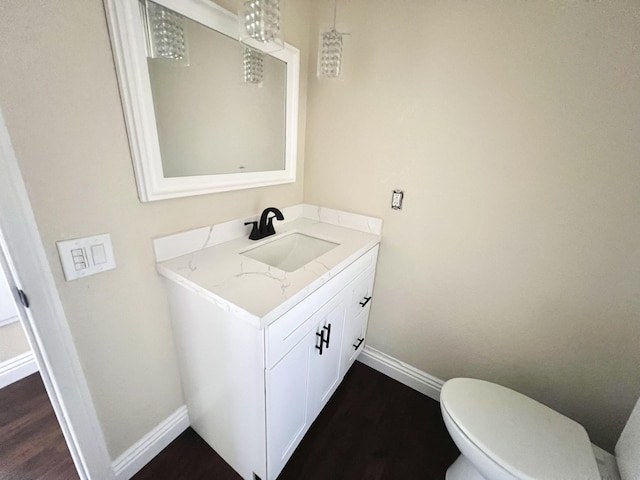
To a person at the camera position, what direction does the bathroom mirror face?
facing the viewer and to the right of the viewer

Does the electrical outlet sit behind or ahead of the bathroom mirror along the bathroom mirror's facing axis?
ahead

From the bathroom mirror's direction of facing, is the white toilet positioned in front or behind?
in front

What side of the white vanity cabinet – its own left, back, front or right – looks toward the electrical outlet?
left

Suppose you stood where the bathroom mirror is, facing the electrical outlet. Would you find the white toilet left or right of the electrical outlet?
right

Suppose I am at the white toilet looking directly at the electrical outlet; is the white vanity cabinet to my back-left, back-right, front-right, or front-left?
front-left

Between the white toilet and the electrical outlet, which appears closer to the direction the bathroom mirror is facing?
the white toilet

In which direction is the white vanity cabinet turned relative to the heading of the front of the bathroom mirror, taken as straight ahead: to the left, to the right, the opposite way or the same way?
the same way

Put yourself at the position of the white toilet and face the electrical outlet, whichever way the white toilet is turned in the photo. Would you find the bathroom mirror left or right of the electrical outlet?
left
